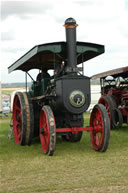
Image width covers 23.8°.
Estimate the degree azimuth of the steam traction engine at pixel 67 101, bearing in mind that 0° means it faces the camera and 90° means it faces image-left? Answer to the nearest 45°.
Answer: approximately 315°

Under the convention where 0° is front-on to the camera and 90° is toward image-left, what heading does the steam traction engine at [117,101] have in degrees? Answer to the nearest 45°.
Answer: approximately 315°

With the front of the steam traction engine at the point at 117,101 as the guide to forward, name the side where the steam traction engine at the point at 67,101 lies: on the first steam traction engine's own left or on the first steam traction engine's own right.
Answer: on the first steam traction engine's own right

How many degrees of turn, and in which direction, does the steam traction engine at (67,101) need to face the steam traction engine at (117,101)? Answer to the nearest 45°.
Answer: approximately 90° to its left

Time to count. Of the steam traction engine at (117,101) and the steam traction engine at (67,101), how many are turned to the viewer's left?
0
